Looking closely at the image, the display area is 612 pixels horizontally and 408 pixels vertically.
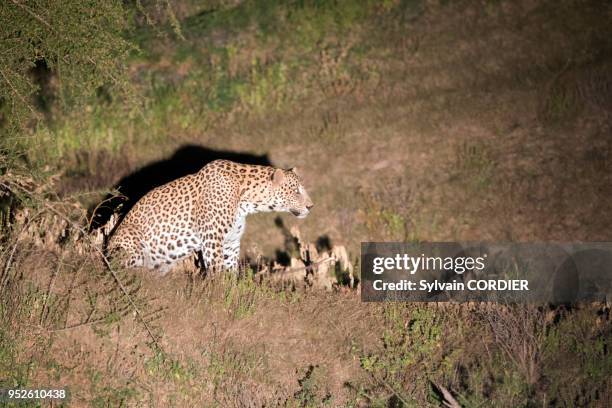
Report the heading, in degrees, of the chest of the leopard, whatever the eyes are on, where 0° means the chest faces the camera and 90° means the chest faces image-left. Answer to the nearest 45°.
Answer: approximately 270°
